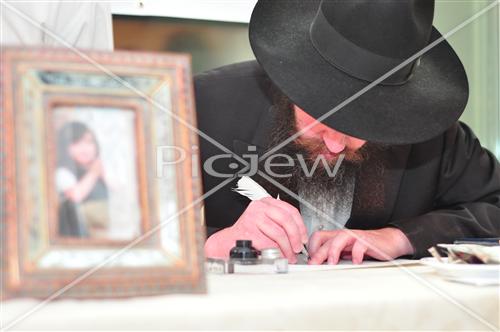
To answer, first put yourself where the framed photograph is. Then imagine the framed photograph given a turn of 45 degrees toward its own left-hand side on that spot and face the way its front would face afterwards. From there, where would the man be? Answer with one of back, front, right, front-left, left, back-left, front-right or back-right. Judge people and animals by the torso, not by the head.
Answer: left

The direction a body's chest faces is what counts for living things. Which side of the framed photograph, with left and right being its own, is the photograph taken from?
front

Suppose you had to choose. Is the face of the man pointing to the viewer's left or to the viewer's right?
to the viewer's left

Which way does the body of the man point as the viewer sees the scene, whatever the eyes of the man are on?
toward the camera
